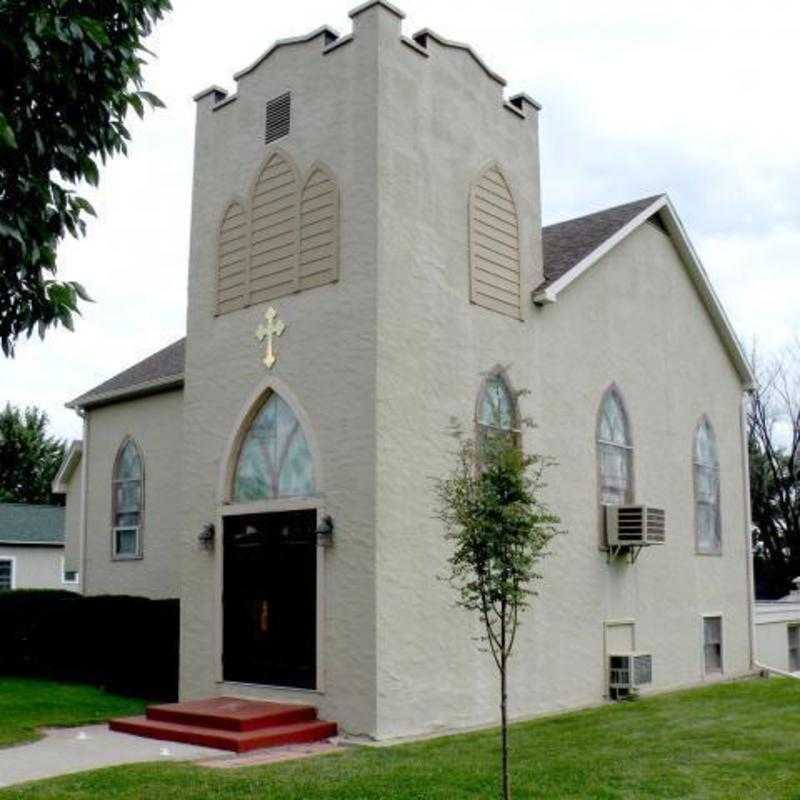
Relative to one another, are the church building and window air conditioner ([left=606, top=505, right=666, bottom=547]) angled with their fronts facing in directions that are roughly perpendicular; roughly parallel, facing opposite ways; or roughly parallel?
roughly perpendicular

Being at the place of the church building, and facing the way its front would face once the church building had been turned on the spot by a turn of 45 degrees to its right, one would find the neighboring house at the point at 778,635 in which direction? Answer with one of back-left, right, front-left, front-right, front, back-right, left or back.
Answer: back-right

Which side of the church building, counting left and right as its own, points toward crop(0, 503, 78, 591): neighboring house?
right

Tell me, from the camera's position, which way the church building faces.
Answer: facing the viewer and to the left of the viewer
